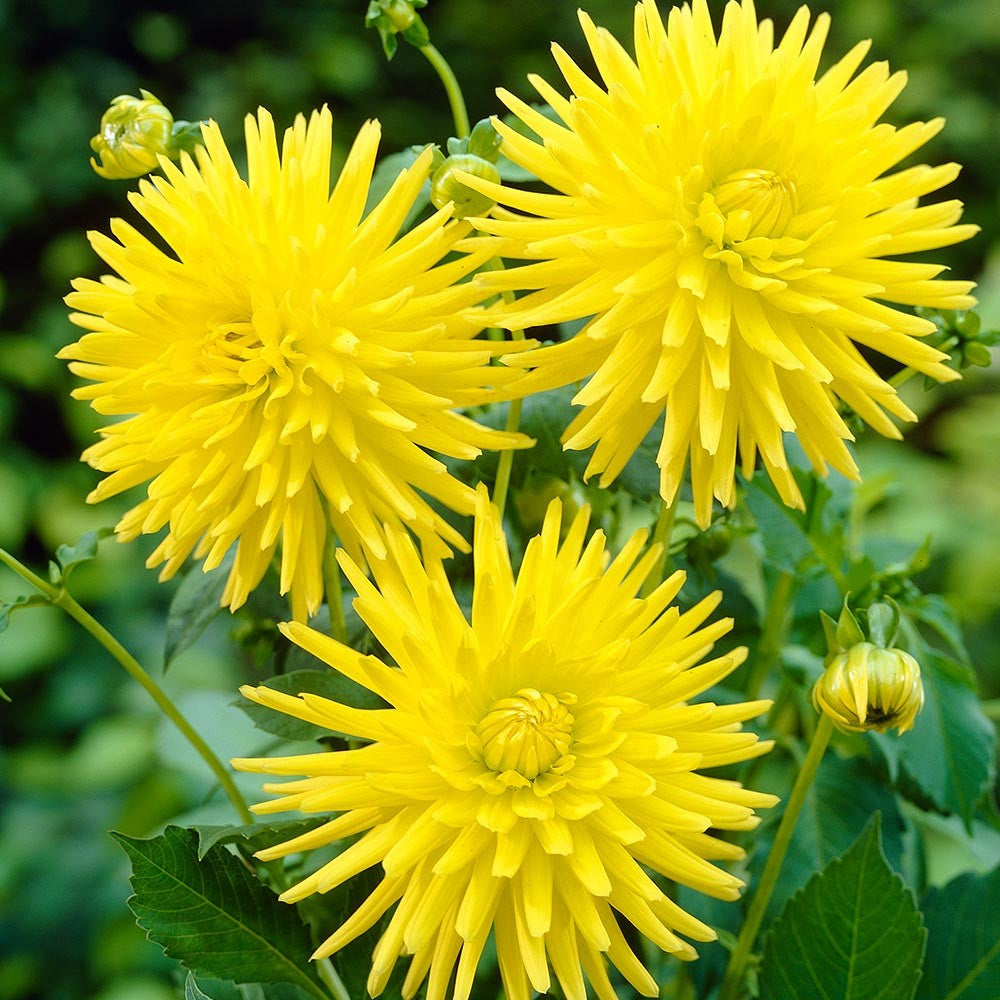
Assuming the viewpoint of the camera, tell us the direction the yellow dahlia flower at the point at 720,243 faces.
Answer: facing the viewer

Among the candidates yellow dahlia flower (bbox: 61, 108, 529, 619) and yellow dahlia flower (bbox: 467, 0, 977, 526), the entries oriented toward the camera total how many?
2

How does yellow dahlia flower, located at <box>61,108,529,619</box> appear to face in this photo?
toward the camera
